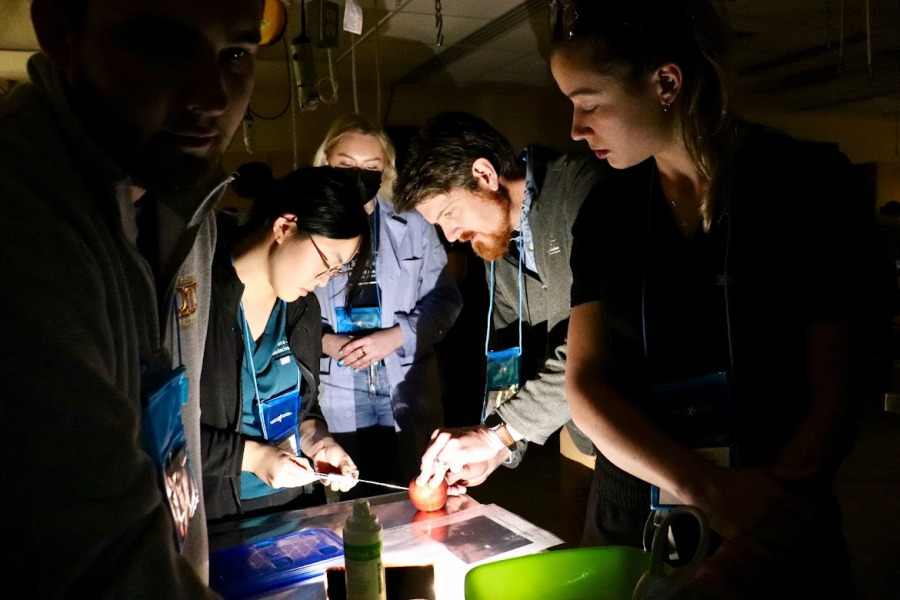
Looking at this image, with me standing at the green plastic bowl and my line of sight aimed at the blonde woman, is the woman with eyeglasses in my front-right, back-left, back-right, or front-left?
front-left

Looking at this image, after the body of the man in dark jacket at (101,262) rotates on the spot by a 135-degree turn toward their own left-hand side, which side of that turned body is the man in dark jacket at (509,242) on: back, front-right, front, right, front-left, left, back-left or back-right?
front-right

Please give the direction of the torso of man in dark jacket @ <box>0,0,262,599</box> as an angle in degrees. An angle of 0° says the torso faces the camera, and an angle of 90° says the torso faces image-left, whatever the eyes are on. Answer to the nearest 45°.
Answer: approximately 315°

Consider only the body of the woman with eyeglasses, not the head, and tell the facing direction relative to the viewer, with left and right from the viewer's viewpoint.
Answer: facing the viewer and to the right of the viewer

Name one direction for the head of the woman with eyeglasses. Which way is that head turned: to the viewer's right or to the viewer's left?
to the viewer's right

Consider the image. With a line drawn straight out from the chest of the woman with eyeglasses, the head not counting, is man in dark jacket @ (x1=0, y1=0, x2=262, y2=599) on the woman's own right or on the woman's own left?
on the woman's own right

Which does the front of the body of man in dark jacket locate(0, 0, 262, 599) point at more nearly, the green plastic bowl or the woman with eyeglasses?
the green plastic bowl

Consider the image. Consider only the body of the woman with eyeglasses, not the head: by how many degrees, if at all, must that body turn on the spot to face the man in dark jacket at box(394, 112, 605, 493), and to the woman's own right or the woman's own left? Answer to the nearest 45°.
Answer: approximately 45° to the woman's own left

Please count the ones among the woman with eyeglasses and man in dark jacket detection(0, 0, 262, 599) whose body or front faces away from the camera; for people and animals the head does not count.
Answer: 0

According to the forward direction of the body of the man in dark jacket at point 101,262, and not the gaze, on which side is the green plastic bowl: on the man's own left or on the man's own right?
on the man's own left
